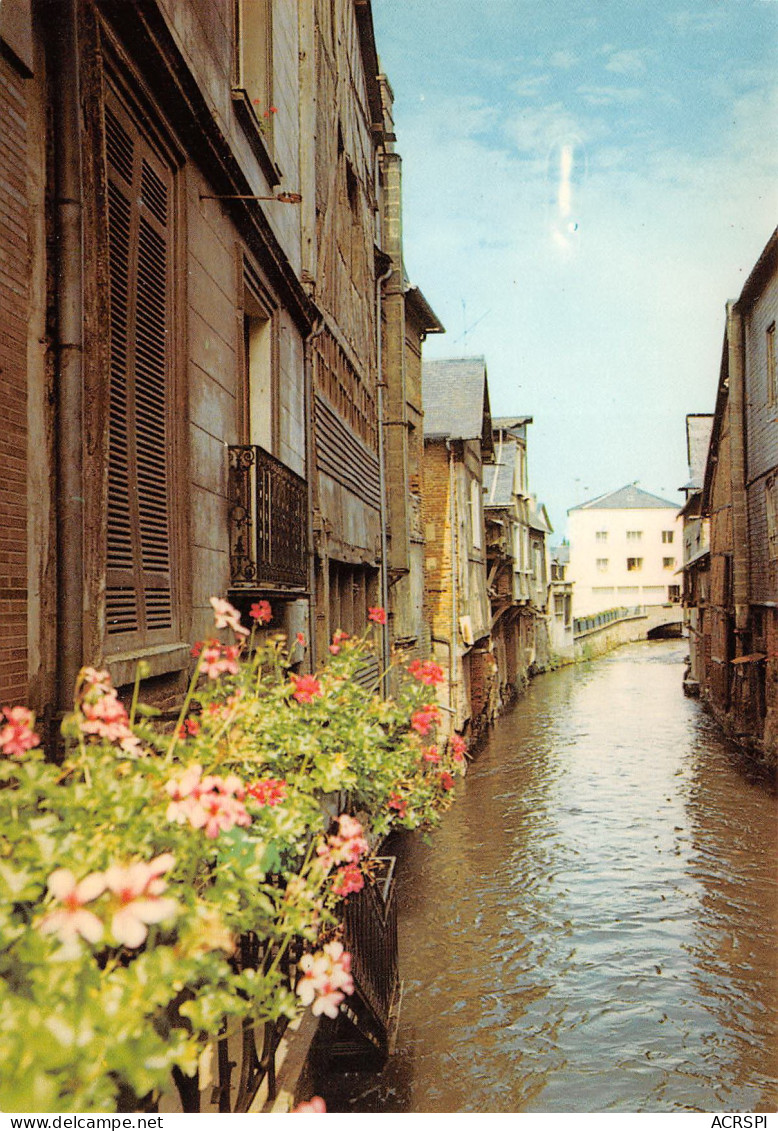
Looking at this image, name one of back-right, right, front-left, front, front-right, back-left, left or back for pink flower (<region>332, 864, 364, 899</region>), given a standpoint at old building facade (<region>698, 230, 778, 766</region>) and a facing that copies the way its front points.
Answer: left

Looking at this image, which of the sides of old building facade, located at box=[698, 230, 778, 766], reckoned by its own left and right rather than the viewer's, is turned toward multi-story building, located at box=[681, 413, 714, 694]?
right

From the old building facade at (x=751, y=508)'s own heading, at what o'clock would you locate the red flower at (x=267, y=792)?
The red flower is roughly at 9 o'clock from the old building facade.

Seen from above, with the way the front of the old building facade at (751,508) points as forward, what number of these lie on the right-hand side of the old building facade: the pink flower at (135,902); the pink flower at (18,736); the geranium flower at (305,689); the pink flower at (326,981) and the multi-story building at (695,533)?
1

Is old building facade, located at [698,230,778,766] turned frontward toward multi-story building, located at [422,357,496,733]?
yes

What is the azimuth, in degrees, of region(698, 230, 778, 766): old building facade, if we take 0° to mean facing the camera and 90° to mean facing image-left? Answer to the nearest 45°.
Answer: approximately 90°

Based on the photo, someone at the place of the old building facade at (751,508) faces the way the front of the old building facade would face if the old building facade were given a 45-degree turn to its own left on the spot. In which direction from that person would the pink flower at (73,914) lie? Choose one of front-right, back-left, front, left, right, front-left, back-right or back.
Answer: front-left

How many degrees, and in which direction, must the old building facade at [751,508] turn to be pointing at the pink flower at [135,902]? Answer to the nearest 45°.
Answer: approximately 90° to its left

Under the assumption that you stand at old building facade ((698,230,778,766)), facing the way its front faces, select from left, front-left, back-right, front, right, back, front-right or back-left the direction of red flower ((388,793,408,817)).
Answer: left

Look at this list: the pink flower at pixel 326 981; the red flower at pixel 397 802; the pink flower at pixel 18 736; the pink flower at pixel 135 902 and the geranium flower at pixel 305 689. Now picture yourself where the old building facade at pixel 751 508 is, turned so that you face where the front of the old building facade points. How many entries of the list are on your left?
5
